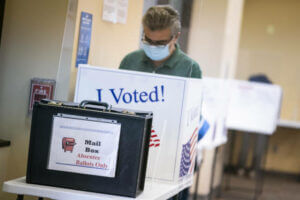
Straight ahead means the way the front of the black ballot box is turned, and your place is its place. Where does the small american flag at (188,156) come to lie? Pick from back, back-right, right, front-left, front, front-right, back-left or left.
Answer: back-left

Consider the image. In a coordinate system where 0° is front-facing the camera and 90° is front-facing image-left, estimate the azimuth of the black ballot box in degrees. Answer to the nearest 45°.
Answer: approximately 0°
